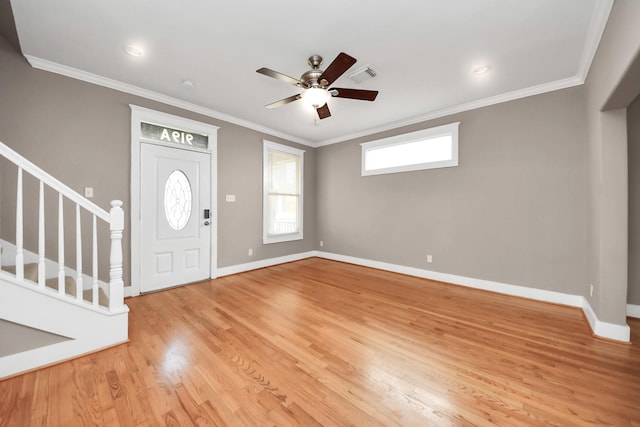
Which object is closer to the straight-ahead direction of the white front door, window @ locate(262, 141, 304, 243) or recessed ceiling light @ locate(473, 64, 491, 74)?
the recessed ceiling light

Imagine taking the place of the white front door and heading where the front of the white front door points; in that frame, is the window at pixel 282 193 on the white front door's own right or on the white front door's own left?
on the white front door's own left

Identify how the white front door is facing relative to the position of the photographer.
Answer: facing the viewer and to the right of the viewer

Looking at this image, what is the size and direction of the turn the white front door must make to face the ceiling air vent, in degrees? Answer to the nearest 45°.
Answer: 0° — it already faces it

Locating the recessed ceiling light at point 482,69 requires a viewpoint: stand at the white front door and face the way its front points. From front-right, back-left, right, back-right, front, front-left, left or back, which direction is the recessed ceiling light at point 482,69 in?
front

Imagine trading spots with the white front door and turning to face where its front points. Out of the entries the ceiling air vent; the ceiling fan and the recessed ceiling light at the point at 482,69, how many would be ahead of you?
3

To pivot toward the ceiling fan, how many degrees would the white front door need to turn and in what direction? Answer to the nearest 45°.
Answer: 0° — it already faces it

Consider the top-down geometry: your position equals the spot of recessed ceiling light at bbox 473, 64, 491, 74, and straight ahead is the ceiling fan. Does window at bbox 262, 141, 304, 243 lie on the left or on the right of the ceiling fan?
right
